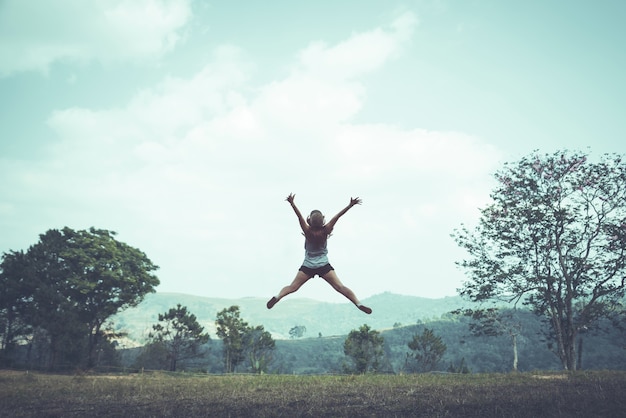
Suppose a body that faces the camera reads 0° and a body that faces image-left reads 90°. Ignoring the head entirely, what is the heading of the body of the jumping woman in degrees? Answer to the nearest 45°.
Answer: approximately 180°

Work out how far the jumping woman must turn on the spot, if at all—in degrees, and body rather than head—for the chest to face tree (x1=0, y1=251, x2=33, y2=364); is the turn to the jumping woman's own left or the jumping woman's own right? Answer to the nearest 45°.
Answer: approximately 45° to the jumping woman's own left

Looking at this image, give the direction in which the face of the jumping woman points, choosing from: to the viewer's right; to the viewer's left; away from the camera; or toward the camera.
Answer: away from the camera
